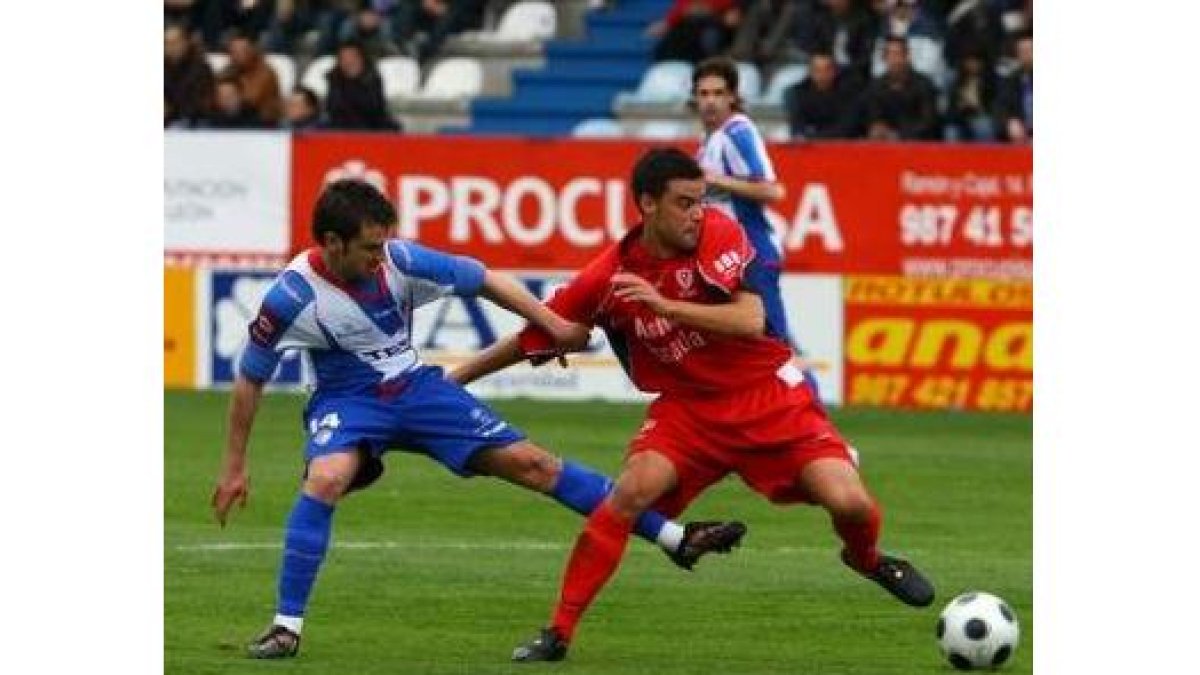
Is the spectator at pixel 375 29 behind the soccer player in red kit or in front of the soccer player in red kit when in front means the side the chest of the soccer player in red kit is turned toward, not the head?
behind

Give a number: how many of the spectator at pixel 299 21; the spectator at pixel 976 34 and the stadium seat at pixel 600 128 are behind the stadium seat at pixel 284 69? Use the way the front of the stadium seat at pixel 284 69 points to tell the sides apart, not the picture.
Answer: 1

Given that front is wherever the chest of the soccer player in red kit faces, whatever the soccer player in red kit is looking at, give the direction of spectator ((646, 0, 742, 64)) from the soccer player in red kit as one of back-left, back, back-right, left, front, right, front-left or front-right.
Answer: back

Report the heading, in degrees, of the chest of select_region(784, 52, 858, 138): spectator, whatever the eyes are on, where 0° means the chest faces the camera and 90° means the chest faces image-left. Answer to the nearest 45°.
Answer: approximately 0°

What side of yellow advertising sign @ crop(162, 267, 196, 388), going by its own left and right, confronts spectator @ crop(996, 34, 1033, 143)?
left

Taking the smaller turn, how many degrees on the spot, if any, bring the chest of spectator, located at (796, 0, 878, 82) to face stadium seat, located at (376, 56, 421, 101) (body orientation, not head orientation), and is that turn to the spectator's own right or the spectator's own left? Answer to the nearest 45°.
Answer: approximately 135° to the spectator's own right

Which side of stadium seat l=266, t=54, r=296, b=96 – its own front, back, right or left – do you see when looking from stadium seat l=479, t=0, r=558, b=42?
left

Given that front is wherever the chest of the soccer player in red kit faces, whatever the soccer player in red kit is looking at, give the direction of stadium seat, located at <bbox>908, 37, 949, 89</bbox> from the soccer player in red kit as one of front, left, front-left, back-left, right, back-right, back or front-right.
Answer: back

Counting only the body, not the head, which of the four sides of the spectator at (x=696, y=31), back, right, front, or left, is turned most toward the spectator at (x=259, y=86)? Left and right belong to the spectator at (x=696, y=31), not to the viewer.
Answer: right
